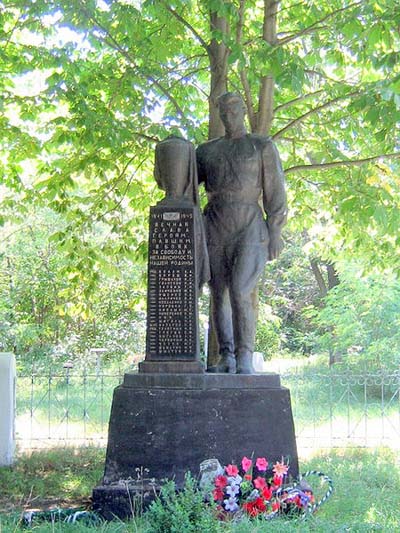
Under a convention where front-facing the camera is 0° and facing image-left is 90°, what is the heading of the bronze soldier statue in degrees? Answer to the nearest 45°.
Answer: approximately 0°

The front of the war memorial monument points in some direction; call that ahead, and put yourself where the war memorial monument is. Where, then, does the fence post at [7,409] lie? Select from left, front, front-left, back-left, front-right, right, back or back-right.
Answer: back-right

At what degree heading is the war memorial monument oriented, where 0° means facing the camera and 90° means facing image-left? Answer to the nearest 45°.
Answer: approximately 0°

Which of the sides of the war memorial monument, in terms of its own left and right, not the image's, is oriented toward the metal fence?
back

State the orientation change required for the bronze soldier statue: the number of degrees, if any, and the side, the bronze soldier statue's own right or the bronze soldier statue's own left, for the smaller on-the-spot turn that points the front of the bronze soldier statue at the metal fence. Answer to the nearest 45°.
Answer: approximately 180°
